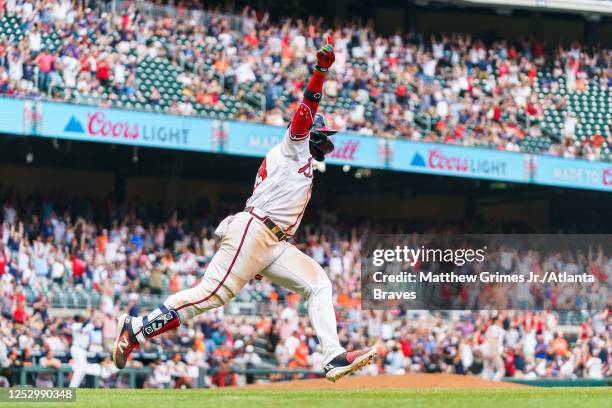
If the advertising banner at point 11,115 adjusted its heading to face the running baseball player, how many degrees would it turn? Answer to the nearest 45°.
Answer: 0° — it already faces them

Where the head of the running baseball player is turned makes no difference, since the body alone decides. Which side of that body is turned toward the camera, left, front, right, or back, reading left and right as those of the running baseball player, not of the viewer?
right

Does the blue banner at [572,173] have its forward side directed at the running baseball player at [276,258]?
yes

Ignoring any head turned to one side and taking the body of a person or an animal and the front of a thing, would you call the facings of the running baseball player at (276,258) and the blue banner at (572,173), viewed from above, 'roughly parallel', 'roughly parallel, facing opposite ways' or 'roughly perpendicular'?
roughly perpendicular

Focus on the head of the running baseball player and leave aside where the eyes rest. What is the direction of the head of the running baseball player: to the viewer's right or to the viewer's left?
to the viewer's right

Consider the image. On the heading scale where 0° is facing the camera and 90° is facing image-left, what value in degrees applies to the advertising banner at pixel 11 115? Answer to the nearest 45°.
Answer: approximately 0°

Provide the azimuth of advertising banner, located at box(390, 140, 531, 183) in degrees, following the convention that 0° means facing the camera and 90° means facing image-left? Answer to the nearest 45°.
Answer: approximately 0°

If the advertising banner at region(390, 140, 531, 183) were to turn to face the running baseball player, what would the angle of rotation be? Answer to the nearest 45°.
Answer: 0° — it already faces them
